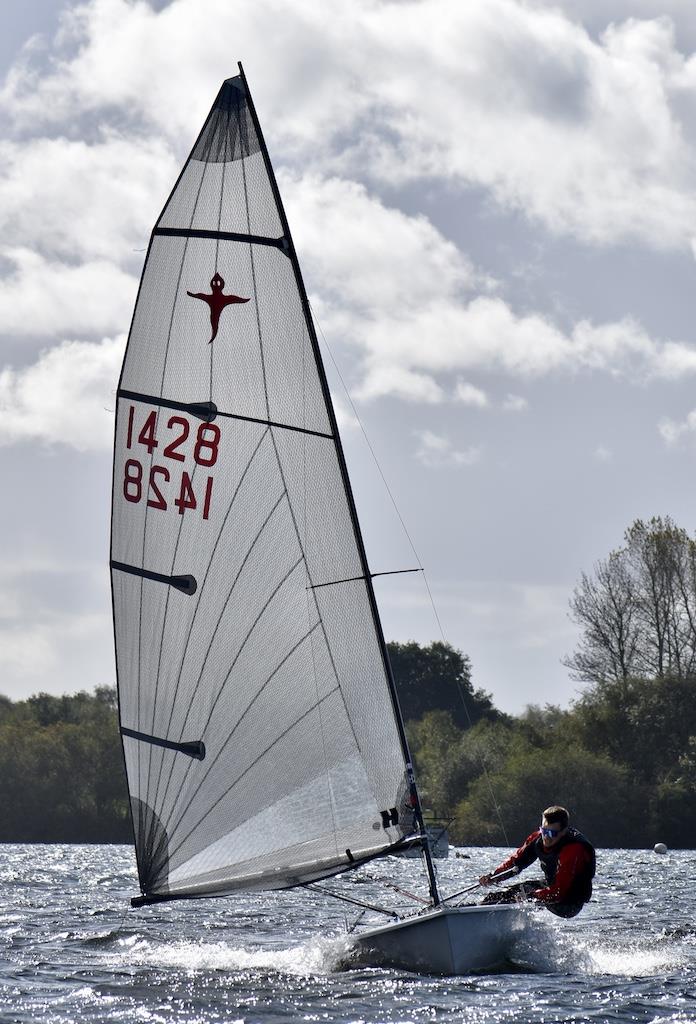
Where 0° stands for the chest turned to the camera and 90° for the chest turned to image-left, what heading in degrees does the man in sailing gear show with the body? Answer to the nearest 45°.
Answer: approximately 45°
